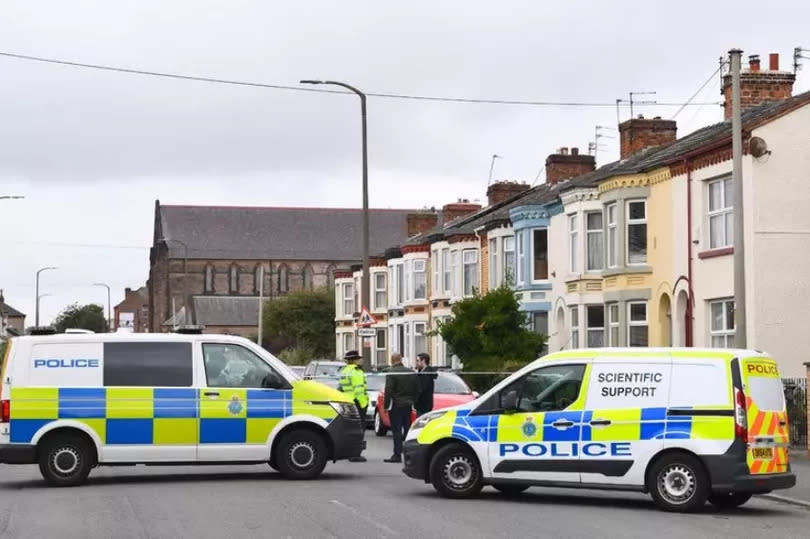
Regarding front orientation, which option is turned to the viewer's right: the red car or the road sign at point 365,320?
the red car

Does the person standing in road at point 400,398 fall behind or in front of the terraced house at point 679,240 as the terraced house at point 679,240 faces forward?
in front

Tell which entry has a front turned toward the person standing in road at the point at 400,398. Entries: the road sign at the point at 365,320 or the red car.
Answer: the road sign

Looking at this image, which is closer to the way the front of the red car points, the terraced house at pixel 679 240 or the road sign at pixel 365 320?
the terraced house

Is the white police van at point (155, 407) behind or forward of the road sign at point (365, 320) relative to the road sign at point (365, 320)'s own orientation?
forward

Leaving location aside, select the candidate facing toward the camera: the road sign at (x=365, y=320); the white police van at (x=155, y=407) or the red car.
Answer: the road sign

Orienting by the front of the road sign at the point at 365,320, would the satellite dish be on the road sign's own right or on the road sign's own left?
on the road sign's own left

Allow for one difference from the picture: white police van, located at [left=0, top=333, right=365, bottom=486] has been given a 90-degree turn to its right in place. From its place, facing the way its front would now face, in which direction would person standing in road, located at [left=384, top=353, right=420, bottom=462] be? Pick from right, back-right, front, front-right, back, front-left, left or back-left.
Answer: back-left

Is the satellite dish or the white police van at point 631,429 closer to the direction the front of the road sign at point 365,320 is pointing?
the white police van

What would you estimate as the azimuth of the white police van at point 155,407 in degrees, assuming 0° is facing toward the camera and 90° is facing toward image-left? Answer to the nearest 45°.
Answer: approximately 270°

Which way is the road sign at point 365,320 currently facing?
toward the camera

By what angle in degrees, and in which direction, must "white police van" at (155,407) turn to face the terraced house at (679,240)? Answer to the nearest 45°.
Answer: approximately 45° to its left
